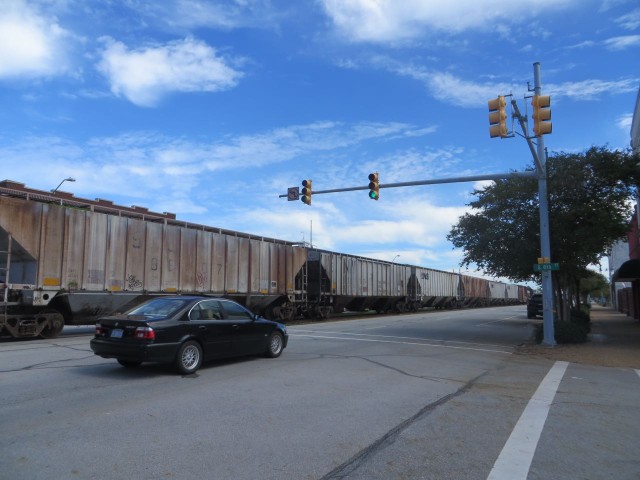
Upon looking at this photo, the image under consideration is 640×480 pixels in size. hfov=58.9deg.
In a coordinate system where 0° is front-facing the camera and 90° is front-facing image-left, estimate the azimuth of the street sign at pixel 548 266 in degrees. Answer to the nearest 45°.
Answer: approximately 0°

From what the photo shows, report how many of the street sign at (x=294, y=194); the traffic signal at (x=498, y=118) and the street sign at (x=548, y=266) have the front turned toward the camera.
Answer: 2

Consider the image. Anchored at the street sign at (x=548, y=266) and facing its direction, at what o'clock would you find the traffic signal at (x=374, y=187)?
The traffic signal is roughly at 3 o'clock from the street sign.

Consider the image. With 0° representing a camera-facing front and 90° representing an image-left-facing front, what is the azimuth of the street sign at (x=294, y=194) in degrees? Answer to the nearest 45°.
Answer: approximately 0°

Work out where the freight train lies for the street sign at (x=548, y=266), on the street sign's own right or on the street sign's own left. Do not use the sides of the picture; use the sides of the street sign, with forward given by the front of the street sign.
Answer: on the street sign's own right

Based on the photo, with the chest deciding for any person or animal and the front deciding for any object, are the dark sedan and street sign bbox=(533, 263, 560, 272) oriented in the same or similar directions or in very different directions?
very different directions

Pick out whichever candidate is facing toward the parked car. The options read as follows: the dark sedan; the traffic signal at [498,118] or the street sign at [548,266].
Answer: the dark sedan
